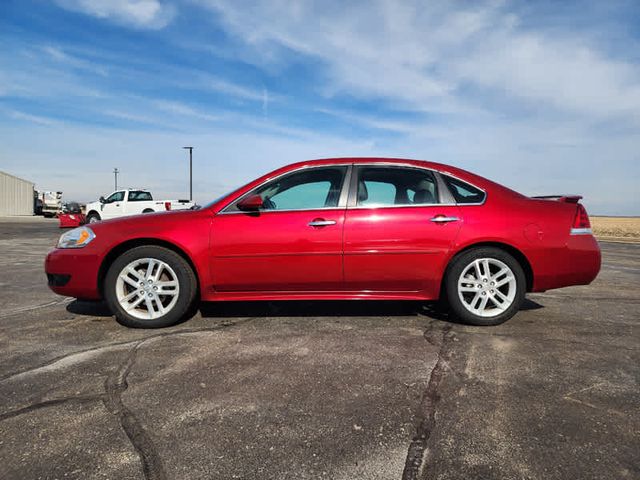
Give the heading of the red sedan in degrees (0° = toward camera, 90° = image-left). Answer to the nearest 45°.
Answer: approximately 90°

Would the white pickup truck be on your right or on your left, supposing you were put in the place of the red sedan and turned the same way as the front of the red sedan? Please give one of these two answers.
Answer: on your right
